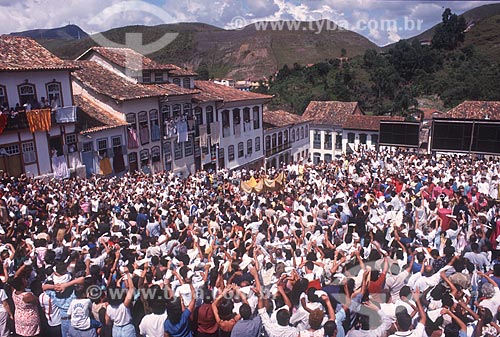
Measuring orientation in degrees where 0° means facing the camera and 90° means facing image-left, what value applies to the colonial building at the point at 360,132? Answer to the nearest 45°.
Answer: approximately 0°

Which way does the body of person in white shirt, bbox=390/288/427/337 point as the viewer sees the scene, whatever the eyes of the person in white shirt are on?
away from the camera

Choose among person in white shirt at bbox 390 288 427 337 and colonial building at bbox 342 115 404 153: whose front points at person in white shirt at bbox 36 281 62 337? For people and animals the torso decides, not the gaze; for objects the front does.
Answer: the colonial building

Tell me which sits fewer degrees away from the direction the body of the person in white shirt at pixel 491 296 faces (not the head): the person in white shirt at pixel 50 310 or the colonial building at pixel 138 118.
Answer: the colonial building

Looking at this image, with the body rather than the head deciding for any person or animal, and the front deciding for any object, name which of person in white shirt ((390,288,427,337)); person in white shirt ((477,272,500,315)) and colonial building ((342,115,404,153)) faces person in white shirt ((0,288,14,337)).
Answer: the colonial building

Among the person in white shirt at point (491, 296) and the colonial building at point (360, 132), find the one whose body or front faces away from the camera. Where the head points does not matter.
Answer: the person in white shirt

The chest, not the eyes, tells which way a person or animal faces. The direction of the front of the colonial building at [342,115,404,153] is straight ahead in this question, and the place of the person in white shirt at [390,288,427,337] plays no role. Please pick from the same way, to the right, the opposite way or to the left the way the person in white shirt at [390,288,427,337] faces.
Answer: the opposite way

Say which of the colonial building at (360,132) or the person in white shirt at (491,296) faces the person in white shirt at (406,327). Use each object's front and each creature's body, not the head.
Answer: the colonial building

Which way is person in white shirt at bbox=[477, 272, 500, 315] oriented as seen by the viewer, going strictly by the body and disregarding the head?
away from the camera

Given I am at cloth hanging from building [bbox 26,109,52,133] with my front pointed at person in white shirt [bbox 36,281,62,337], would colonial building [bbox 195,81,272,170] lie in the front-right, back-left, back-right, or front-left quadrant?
back-left
